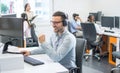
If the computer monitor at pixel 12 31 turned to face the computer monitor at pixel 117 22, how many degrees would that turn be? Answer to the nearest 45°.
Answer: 0° — it already faces it

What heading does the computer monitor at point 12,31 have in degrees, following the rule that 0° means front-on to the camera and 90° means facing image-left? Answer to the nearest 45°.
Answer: approximately 225°

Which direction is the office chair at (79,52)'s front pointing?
to the viewer's left

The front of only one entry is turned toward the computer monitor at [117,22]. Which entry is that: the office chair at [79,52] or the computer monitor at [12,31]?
the computer monitor at [12,31]

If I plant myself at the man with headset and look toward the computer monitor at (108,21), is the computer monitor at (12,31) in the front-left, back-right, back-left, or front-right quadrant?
back-left

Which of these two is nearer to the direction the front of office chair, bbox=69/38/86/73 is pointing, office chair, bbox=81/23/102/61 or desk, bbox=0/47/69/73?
the desk

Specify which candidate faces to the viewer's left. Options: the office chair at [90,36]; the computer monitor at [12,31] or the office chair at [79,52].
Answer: the office chair at [79,52]

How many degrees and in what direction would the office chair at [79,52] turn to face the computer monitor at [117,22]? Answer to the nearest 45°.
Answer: approximately 90° to its right

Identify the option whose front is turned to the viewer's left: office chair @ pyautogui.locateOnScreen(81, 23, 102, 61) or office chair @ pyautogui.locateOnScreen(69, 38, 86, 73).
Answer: office chair @ pyautogui.locateOnScreen(69, 38, 86, 73)
